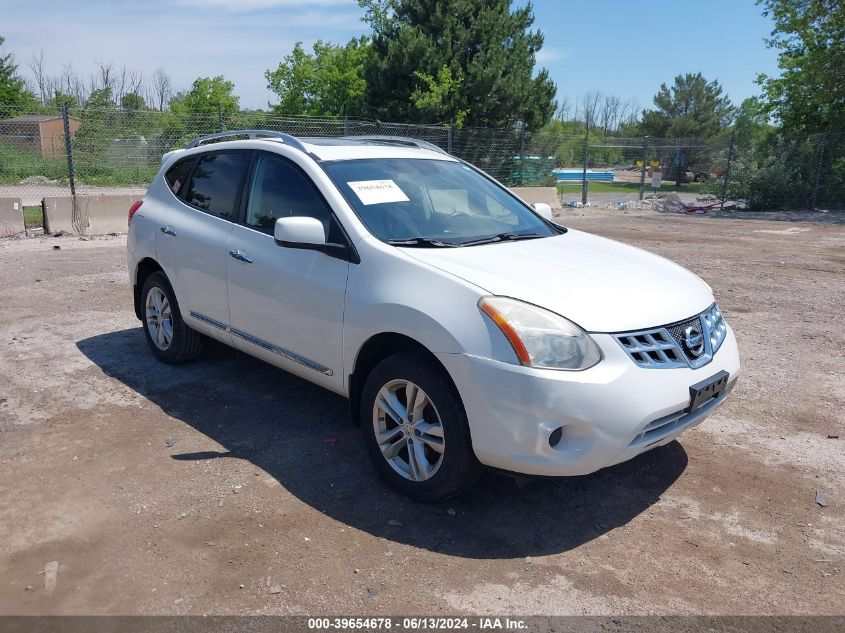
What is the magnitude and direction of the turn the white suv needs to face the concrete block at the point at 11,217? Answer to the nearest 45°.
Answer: approximately 180°

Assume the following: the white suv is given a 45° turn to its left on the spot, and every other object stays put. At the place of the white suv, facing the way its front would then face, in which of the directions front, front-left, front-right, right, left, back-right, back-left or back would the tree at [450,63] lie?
left

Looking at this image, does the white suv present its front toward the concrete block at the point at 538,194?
no

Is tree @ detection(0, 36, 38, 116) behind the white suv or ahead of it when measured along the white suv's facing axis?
behind

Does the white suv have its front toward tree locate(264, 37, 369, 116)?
no

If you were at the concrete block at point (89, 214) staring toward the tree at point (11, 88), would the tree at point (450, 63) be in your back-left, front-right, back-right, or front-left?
front-right

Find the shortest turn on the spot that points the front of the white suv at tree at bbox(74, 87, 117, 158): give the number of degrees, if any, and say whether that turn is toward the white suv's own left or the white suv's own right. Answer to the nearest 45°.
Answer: approximately 180°

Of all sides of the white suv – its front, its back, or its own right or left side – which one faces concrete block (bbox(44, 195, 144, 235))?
back

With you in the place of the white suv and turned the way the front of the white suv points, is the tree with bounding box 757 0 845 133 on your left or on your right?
on your left

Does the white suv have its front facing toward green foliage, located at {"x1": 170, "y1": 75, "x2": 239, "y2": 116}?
no

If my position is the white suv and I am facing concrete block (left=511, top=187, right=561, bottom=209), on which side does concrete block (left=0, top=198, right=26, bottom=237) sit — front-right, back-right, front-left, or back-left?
front-left

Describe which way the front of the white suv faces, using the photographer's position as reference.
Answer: facing the viewer and to the right of the viewer

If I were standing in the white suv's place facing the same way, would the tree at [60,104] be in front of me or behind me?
behind
